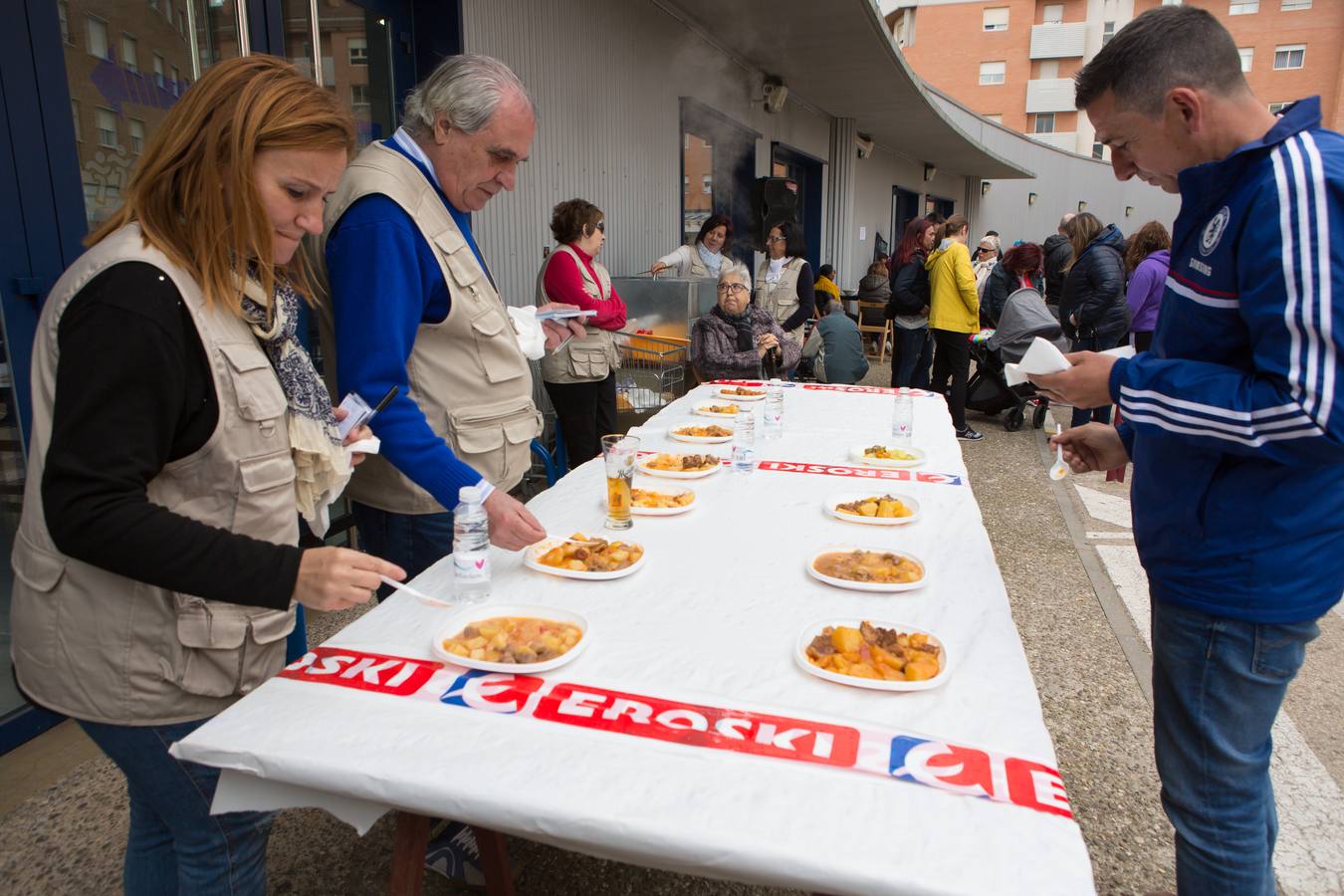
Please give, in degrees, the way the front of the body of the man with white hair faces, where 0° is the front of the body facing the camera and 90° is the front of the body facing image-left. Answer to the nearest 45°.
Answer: approximately 270°

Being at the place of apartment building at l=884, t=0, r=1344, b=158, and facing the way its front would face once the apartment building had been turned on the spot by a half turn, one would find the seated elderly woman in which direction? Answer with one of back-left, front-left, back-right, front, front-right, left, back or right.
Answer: back

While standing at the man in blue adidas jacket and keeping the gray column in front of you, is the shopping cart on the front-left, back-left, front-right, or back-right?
front-left

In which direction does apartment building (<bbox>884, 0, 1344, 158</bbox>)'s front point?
toward the camera

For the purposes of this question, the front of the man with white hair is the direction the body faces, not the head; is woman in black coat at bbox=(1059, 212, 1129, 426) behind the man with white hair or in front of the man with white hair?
in front

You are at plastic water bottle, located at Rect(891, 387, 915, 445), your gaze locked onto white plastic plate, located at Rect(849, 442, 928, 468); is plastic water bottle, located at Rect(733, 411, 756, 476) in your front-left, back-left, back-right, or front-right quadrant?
front-right

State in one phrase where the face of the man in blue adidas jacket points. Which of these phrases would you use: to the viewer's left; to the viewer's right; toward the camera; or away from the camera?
to the viewer's left

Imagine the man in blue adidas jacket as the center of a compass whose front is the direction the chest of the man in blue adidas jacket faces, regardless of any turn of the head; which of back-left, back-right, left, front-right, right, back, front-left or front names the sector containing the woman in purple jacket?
right

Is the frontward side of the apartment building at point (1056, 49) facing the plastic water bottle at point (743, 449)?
yes

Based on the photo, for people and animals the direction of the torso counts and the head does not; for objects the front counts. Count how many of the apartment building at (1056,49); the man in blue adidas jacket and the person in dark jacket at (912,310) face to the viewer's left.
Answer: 1
